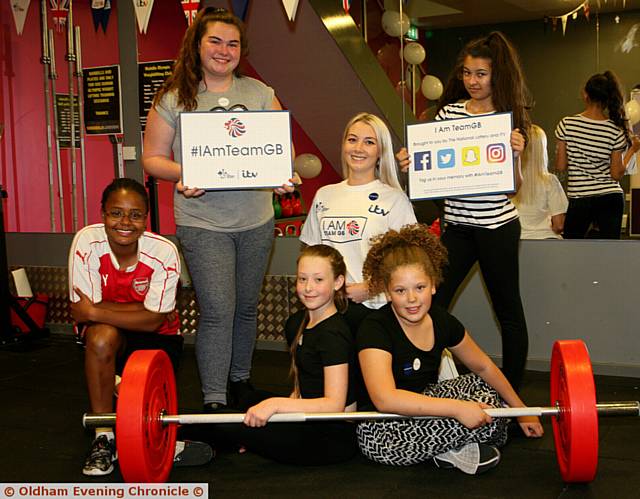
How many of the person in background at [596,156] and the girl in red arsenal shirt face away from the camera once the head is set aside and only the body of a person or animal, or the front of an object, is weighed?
1

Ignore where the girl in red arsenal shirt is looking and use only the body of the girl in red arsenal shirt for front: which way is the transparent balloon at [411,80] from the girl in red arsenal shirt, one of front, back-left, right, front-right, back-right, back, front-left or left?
back-left

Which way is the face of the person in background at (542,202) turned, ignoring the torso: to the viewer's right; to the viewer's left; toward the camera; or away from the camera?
away from the camera

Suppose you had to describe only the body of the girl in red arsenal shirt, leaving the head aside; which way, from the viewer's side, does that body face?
toward the camera

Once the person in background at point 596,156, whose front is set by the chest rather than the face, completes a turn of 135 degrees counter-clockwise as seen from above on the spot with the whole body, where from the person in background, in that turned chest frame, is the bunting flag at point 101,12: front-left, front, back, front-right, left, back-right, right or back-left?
front-right

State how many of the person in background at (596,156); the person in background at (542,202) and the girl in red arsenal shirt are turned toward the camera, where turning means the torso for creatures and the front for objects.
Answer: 1

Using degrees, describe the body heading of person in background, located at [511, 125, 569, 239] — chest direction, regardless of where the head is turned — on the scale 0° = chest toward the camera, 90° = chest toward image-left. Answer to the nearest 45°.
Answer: approximately 180°

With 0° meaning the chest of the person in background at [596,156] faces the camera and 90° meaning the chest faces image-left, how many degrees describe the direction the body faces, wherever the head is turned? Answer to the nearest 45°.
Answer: approximately 180°

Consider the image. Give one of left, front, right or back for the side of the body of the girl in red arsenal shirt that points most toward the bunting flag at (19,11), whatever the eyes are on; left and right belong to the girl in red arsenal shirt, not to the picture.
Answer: back

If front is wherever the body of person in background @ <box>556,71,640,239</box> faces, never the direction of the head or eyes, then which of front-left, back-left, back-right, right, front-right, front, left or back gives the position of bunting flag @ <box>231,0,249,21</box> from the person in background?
left

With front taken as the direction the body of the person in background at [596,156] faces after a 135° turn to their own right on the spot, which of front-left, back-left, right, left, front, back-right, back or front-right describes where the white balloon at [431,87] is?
back-right

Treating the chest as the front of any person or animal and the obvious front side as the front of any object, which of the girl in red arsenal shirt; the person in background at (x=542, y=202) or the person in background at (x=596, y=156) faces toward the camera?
the girl in red arsenal shirt

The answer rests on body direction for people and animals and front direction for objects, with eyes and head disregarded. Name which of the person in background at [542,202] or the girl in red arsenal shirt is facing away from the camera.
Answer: the person in background

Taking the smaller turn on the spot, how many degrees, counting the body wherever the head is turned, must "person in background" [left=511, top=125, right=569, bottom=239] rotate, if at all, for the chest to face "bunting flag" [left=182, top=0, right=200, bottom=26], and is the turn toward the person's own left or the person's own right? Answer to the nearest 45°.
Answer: approximately 90° to the person's own left

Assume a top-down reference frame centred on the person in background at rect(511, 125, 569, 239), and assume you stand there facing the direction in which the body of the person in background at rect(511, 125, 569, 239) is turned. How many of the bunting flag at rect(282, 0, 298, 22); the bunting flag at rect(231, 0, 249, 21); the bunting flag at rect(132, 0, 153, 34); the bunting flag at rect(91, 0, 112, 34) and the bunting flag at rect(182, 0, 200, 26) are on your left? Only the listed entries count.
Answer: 5

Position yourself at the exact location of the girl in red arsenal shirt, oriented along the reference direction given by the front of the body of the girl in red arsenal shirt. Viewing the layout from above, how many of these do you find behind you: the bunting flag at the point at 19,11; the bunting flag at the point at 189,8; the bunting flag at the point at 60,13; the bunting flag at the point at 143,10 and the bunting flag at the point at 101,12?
5

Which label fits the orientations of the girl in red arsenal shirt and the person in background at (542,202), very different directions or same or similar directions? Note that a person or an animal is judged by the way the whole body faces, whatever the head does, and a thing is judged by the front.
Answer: very different directions
